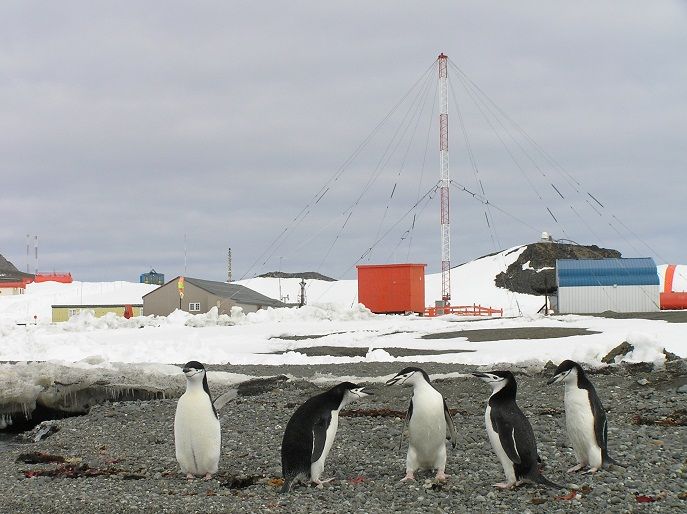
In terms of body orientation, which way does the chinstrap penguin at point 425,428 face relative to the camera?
toward the camera

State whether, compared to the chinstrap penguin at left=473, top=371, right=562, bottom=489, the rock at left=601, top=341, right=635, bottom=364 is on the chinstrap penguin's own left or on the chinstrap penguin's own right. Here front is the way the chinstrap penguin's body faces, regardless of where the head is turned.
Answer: on the chinstrap penguin's own right

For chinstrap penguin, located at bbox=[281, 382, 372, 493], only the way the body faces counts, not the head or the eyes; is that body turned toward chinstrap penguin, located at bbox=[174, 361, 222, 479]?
no

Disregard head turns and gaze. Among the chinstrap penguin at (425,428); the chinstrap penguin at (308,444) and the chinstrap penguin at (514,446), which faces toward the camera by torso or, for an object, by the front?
the chinstrap penguin at (425,428)

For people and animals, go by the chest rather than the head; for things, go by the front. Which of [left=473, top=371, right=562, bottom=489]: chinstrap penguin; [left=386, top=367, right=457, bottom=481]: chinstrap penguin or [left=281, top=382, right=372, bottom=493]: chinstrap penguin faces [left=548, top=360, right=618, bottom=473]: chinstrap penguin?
[left=281, top=382, right=372, bottom=493]: chinstrap penguin

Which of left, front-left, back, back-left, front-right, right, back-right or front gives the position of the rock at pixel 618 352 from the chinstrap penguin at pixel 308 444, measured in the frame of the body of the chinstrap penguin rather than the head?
front-left

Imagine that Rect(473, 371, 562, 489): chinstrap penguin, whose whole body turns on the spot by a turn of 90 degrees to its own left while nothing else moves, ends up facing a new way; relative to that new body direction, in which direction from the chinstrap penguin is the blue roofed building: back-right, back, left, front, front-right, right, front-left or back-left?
back

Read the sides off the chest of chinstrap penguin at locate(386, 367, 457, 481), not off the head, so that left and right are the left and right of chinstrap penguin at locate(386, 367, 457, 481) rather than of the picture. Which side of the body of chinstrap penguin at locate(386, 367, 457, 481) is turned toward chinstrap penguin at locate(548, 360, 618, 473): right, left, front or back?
left

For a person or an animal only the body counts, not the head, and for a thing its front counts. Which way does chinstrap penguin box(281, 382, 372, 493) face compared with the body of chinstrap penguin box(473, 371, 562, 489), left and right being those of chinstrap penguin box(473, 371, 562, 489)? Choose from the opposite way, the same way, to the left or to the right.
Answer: the opposite way

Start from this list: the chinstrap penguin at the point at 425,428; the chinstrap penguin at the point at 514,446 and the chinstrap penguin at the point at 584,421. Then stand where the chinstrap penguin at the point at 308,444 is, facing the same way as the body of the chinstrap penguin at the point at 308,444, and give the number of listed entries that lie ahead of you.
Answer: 3

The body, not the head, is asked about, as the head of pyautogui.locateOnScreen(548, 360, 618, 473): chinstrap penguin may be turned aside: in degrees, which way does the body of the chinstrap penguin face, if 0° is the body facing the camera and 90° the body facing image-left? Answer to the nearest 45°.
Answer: approximately 45°

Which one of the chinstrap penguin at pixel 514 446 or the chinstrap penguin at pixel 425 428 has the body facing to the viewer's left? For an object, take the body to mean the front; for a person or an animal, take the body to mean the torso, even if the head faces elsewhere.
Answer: the chinstrap penguin at pixel 514 446

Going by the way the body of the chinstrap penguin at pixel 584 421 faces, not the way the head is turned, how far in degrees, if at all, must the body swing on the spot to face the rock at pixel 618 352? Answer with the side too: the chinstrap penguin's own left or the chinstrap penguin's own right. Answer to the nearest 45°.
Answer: approximately 135° to the chinstrap penguin's own right

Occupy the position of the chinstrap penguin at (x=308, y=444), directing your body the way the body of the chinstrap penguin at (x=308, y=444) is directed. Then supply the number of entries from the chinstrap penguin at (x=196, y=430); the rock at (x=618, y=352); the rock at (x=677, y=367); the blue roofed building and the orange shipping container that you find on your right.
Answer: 0

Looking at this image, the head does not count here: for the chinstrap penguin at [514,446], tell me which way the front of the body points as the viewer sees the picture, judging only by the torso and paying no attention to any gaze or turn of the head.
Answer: to the viewer's left

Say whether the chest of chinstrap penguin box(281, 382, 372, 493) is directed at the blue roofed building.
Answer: no

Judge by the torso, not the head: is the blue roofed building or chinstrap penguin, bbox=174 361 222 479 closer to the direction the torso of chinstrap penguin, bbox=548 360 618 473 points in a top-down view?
the chinstrap penguin

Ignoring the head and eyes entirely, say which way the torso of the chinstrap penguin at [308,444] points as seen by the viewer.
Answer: to the viewer's right

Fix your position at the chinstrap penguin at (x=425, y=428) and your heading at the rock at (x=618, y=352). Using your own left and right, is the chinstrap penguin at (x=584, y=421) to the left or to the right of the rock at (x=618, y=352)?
right

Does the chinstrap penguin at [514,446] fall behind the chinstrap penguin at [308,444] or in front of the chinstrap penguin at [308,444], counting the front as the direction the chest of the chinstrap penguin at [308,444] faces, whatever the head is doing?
in front

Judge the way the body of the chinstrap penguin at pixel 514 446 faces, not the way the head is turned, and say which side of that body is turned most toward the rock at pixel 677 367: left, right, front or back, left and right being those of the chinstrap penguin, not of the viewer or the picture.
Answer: right
